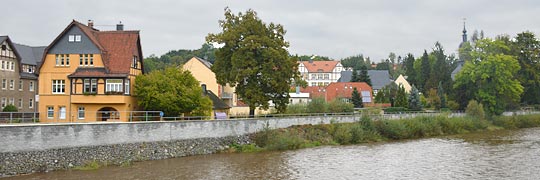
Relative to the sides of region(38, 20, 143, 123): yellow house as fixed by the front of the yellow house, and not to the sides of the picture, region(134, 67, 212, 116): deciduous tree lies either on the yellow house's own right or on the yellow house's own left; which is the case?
on the yellow house's own left

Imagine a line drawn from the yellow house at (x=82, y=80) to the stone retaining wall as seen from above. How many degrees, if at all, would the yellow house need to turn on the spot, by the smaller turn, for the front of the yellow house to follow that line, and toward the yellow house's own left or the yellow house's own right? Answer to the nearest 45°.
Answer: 0° — it already faces it

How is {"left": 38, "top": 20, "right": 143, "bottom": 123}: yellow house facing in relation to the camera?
toward the camera

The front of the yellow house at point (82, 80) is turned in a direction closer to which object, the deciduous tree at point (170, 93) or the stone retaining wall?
the stone retaining wall

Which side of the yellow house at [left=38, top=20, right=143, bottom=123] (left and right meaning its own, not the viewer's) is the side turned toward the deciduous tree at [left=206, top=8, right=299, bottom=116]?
left
